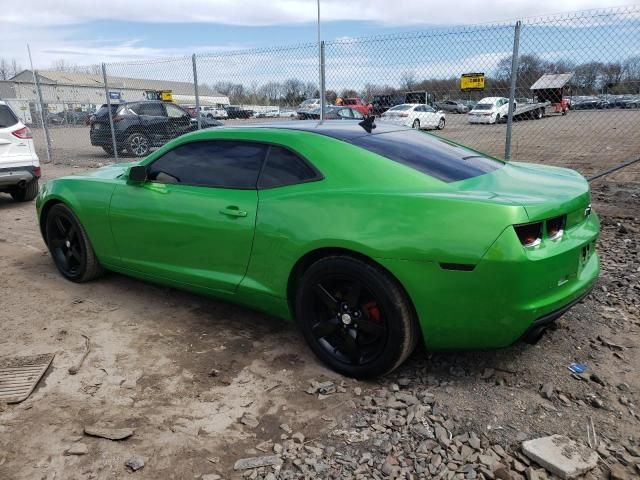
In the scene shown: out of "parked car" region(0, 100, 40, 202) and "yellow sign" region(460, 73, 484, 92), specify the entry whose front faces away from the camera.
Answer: the parked car

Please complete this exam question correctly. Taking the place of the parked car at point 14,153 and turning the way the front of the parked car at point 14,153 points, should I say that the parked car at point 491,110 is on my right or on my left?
on my right

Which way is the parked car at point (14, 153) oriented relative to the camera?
away from the camera

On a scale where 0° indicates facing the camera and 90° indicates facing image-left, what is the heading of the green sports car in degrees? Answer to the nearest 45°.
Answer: approximately 135°

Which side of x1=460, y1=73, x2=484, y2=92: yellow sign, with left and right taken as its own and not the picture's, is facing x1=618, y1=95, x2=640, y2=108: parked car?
left

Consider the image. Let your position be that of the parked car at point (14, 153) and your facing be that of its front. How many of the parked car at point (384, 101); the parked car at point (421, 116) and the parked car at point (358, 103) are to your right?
3

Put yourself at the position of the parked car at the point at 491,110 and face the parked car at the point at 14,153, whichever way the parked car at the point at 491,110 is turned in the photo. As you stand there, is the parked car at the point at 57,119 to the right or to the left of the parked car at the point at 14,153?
right

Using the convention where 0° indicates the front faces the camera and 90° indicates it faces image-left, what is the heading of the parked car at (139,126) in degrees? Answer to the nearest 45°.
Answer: approximately 225°

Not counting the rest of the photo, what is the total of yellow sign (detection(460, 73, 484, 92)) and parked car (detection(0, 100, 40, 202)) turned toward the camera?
1

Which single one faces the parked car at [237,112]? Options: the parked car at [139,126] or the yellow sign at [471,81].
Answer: the parked car at [139,126]
